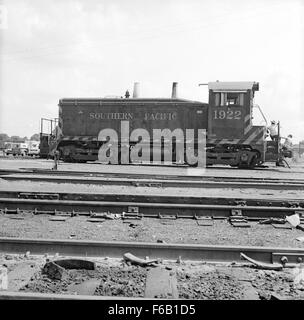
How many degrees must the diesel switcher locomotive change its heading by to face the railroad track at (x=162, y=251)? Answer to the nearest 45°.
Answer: approximately 90° to its left

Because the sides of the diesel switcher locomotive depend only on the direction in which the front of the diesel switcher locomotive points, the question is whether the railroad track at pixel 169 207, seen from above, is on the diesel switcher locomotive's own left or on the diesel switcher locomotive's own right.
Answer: on the diesel switcher locomotive's own left

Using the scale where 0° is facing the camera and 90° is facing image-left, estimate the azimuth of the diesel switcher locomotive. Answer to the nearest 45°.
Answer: approximately 90°
